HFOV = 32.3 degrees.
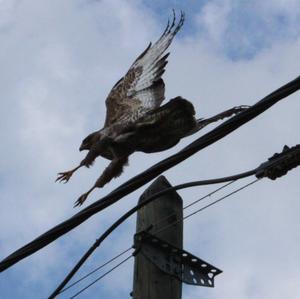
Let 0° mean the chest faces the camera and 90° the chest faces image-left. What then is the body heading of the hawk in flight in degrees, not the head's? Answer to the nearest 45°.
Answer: approximately 90°
